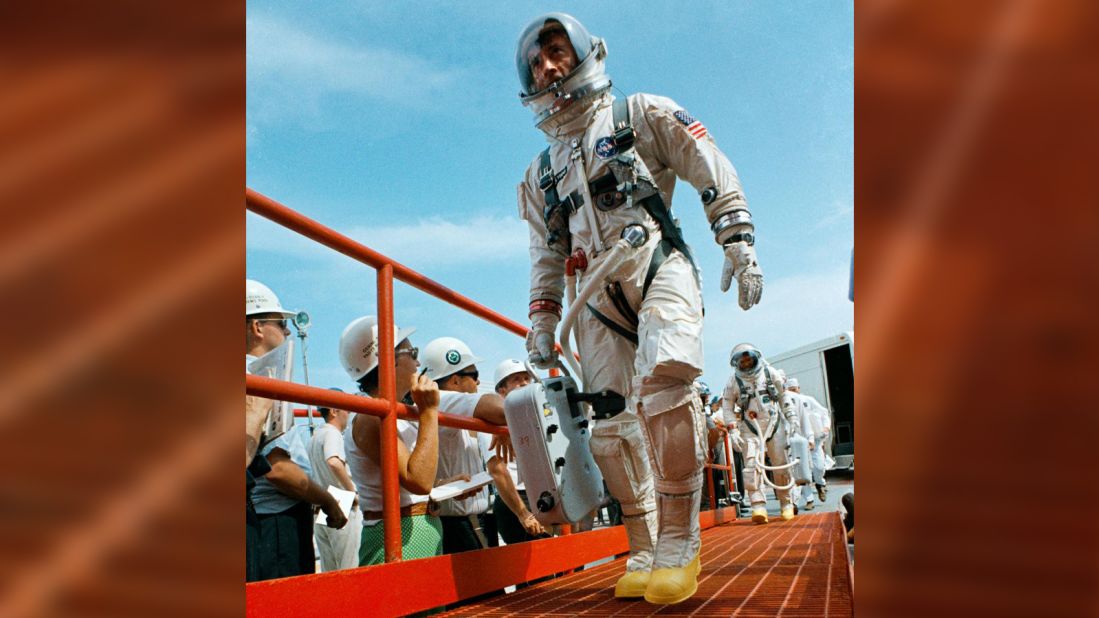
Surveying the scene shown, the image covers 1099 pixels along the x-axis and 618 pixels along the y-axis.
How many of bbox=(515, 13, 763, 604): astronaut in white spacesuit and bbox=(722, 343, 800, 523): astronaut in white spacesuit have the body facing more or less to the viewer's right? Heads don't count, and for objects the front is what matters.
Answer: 0

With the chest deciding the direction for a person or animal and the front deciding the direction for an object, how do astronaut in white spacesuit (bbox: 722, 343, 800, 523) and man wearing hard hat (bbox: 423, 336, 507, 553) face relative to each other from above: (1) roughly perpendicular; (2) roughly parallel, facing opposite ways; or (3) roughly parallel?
roughly perpendicular

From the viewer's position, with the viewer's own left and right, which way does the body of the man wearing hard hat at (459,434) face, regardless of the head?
facing to the right of the viewer

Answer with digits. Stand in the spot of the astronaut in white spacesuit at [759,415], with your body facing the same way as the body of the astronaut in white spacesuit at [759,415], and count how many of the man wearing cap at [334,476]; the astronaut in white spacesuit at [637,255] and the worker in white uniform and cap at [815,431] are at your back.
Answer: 1

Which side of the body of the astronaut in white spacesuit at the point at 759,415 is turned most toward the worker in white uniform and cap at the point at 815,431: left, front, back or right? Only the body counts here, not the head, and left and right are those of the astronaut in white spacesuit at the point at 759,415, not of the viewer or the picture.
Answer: back

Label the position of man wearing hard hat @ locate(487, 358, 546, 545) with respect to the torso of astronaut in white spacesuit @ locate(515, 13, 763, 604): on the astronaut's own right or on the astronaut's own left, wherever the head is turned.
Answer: on the astronaut's own right

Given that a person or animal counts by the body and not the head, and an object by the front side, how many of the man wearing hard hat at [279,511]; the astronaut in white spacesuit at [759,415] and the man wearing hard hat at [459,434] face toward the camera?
1

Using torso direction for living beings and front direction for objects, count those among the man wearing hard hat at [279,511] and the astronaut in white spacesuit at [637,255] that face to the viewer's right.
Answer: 1

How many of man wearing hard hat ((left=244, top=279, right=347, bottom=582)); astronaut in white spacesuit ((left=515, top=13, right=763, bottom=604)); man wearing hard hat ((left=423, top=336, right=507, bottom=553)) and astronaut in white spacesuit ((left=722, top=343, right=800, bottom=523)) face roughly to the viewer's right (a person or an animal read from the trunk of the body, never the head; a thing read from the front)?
2

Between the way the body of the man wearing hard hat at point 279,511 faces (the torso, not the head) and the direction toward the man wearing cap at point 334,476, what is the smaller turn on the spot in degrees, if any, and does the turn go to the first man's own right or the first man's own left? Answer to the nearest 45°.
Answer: approximately 90° to the first man's own left

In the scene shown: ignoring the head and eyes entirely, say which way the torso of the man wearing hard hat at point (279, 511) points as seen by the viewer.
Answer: to the viewer's right

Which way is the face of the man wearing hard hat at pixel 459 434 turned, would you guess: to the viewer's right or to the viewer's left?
to the viewer's right

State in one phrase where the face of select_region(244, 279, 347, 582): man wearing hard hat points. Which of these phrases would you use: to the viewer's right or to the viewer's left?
to the viewer's right

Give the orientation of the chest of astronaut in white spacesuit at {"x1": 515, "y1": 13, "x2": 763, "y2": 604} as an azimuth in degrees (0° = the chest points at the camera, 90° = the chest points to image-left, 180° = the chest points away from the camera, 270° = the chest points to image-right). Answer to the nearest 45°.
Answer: approximately 45°

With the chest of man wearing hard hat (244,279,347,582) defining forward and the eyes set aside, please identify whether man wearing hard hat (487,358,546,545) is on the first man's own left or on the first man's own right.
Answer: on the first man's own left
